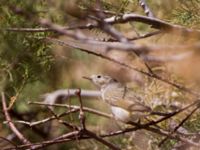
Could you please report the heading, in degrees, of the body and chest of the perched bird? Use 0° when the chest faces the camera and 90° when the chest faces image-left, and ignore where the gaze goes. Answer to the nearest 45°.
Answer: approximately 90°

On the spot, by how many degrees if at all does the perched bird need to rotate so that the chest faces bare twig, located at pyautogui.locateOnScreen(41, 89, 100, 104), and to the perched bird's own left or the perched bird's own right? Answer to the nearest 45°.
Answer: approximately 45° to the perched bird's own right
